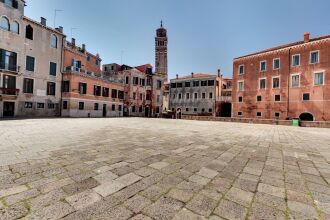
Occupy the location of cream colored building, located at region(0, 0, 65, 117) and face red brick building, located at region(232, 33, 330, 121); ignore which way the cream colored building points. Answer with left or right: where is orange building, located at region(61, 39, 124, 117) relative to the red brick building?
left

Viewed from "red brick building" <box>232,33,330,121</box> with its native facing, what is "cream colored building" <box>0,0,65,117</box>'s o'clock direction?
The cream colored building is roughly at 12 o'clock from the red brick building.

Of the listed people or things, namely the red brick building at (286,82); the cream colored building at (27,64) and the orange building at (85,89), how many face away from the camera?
0

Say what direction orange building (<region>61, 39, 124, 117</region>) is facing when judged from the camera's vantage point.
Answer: facing the viewer and to the right of the viewer

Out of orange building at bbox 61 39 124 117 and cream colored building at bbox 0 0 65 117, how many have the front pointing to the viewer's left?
0

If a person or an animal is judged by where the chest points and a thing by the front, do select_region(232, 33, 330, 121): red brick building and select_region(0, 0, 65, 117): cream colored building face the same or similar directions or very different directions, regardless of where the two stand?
very different directions

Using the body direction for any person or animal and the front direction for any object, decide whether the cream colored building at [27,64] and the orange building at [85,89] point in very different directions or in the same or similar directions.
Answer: same or similar directions

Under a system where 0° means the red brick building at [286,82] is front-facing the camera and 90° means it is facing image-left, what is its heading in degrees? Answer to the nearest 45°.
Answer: approximately 45°

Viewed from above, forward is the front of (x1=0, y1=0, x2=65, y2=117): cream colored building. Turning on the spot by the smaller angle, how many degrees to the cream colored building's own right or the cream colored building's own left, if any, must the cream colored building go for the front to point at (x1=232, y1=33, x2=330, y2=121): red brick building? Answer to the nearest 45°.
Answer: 0° — it already faces it

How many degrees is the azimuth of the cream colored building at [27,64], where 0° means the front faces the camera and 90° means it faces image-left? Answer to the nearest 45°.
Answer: approximately 315°

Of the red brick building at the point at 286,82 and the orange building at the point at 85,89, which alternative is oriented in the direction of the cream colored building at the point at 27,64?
the red brick building

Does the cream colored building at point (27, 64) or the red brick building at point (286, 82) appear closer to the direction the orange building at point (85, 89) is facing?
the red brick building
